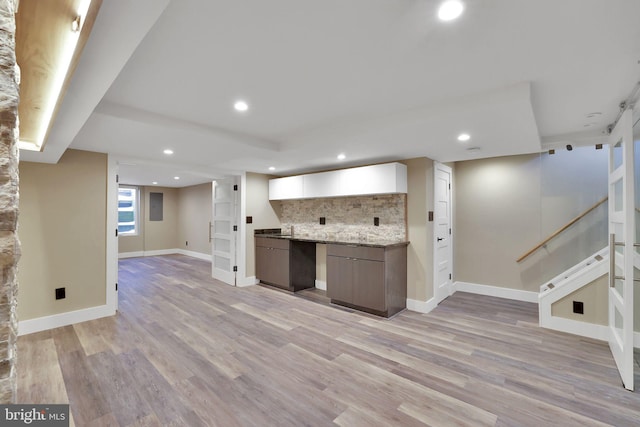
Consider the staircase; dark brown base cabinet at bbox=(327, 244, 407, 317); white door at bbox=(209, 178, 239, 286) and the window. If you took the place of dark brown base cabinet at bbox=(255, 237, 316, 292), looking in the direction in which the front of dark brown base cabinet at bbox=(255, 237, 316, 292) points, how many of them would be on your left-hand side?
2

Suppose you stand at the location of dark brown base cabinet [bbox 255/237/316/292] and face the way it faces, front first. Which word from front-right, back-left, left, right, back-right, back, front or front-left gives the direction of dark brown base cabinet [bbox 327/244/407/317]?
left

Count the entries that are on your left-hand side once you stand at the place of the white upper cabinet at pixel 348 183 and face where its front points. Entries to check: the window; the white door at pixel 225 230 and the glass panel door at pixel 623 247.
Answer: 1

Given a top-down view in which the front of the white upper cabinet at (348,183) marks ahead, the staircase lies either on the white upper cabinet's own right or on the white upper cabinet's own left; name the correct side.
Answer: on the white upper cabinet's own left

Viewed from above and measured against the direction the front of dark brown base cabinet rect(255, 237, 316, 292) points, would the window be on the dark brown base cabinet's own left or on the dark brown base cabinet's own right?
on the dark brown base cabinet's own right

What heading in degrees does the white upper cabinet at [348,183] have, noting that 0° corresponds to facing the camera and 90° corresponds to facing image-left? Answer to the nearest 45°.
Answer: approximately 45°

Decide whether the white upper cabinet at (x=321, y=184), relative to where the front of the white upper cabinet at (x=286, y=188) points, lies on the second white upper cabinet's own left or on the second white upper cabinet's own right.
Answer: on the second white upper cabinet's own left

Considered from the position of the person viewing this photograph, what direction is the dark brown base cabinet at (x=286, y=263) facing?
facing the viewer and to the left of the viewer

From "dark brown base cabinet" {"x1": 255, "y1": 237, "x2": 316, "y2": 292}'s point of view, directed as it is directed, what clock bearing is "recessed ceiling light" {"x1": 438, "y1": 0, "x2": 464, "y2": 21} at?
The recessed ceiling light is roughly at 10 o'clock from the dark brown base cabinet.

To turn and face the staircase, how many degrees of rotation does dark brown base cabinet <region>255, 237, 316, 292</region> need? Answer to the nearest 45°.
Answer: approximately 90° to its left

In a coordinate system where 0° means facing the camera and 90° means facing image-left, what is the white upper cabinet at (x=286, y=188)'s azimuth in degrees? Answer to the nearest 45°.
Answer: approximately 45°
